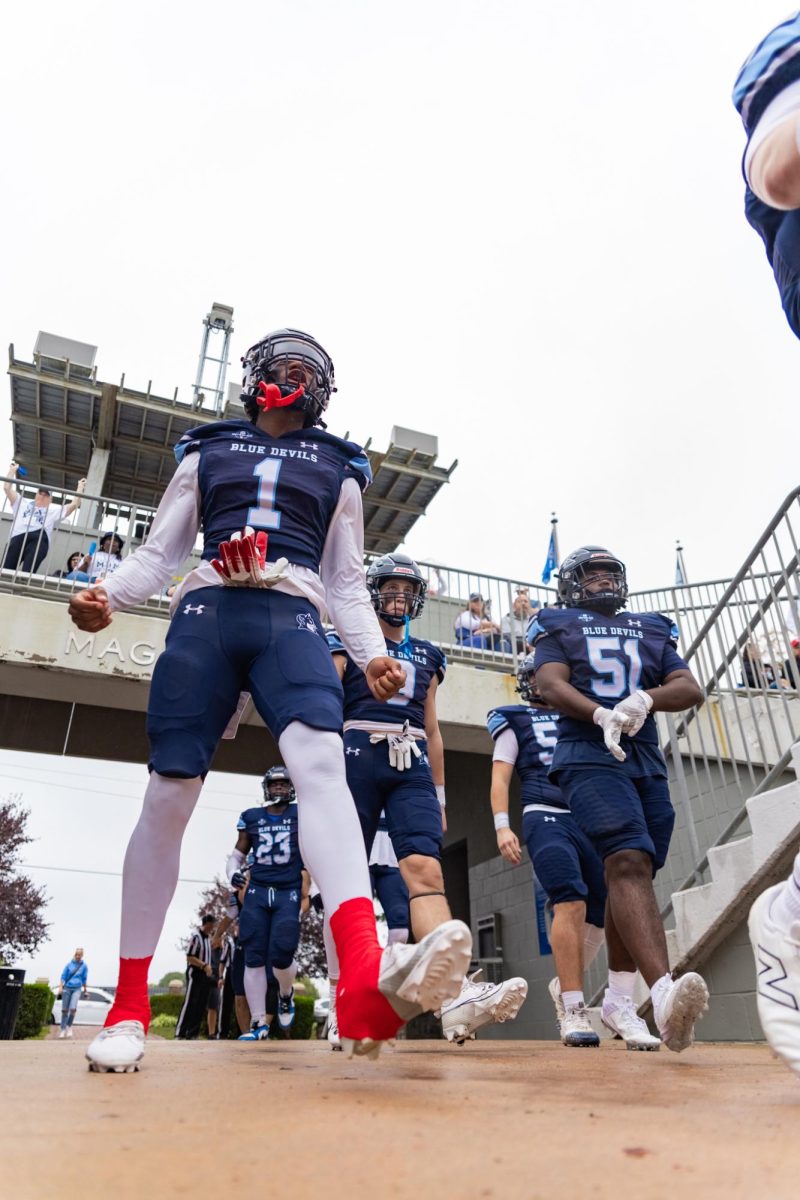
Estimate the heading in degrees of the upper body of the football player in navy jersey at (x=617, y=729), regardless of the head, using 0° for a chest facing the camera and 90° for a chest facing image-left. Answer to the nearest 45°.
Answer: approximately 0°

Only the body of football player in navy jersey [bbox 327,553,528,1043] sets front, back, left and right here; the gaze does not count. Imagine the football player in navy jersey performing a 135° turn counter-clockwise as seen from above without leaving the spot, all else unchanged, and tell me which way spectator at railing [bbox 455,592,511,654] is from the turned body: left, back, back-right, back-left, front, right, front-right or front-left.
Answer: front-left

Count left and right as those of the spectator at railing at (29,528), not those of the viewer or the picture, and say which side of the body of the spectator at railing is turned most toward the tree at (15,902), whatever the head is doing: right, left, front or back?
back

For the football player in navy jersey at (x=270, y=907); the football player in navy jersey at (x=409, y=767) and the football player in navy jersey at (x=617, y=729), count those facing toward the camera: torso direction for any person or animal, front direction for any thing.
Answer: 3

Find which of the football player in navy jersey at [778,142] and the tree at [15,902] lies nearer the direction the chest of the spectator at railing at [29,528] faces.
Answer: the football player in navy jersey

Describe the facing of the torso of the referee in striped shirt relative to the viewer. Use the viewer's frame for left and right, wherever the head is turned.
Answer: facing the viewer and to the right of the viewer

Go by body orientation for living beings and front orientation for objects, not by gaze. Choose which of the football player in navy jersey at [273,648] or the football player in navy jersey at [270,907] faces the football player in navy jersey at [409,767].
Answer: the football player in navy jersey at [270,907]

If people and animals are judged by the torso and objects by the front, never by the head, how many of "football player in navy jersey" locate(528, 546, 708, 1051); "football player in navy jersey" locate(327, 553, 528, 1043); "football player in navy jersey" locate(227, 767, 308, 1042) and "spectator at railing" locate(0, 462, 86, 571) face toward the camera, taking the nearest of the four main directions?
4

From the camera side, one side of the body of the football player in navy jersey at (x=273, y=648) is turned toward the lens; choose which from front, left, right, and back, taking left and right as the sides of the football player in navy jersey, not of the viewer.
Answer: front
